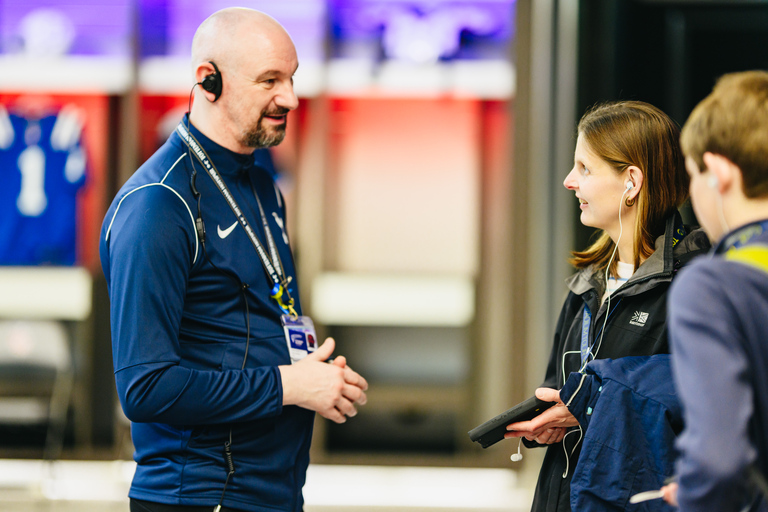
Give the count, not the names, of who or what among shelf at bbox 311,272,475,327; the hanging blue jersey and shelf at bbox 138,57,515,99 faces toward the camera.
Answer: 3

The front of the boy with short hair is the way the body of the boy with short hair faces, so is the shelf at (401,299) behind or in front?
in front

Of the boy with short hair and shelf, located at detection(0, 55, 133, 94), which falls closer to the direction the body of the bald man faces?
the boy with short hair

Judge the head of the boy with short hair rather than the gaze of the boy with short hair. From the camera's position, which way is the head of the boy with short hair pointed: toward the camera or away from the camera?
away from the camera

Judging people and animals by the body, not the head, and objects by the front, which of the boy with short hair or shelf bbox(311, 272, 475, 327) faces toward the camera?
the shelf

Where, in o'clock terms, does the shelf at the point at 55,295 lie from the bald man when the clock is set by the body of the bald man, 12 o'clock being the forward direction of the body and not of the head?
The shelf is roughly at 7 o'clock from the bald man.

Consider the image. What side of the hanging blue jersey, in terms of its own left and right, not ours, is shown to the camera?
front

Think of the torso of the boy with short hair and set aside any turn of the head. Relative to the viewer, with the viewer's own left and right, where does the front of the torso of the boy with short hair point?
facing away from the viewer and to the left of the viewer

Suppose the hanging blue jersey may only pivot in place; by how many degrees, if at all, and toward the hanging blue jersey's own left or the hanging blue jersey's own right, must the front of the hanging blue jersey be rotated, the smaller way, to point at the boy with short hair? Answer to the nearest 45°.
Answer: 0° — it already faces them

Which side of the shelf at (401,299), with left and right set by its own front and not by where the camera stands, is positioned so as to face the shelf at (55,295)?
right

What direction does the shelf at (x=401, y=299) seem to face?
toward the camera

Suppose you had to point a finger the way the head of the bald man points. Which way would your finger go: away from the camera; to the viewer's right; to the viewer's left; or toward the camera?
to the viewer's right

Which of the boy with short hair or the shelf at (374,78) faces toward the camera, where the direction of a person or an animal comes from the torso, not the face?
the shelf

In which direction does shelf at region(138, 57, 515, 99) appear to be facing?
toward the camera

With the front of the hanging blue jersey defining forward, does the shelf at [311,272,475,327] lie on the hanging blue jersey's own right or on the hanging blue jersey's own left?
on the hanging blue jersey's own left

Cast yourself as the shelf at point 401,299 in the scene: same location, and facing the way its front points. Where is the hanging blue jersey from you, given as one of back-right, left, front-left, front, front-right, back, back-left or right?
right

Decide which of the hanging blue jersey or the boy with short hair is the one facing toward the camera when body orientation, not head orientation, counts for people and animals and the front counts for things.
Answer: the hanging blue jersey
